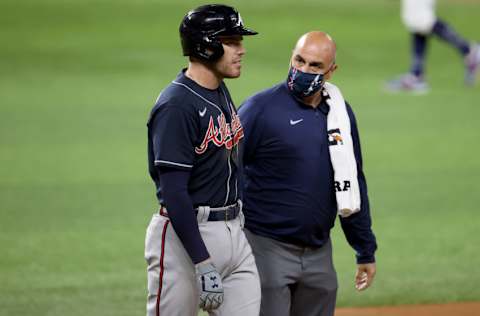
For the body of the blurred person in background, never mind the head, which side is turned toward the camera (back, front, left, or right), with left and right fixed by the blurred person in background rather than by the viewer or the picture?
left

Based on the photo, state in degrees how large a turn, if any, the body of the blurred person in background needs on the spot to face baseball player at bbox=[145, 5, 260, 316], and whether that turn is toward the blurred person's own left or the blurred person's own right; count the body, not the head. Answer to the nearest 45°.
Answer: approximately 90° to the blurred person's own left

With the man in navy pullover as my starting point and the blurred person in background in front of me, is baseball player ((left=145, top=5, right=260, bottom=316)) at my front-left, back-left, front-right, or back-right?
back-left

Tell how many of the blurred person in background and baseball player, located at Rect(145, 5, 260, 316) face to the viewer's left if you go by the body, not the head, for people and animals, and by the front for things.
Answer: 1

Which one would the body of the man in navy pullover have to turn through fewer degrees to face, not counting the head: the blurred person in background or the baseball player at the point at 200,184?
the baseball player

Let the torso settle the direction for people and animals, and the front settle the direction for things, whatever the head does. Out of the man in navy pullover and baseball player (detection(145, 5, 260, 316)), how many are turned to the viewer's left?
0

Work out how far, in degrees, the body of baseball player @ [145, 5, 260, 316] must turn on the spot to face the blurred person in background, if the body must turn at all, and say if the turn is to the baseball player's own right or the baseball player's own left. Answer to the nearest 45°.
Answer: approximately 135° to the baseball player's own left

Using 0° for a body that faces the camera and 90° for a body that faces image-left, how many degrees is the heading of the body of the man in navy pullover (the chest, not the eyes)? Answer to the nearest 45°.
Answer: approximately 315°

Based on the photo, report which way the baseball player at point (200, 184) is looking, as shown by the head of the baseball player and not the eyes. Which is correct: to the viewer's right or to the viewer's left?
to the viewer's right

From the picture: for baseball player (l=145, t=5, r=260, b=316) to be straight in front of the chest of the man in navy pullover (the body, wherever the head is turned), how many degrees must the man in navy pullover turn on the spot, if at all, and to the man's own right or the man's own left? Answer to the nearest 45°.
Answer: approximately 90° to the man's own right
